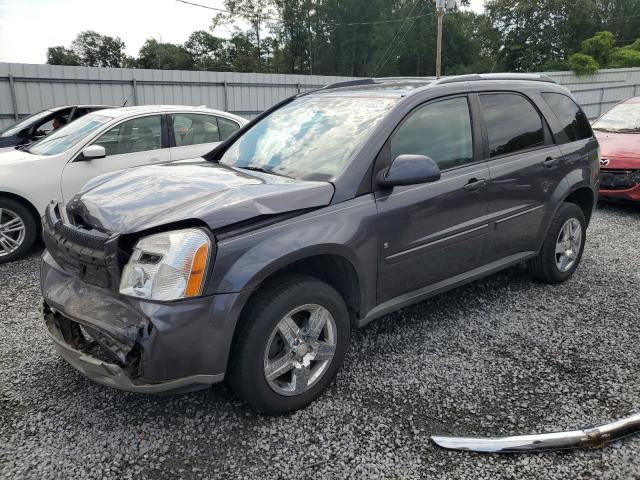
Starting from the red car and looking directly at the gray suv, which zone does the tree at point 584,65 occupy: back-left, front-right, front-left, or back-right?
back-right

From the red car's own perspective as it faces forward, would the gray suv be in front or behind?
in front

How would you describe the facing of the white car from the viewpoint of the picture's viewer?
facing the viewer and to the left of the viewer

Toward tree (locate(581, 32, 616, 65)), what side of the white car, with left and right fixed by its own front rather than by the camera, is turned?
back

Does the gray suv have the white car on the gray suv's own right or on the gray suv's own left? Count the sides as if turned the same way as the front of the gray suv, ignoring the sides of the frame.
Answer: on the gray suv's own right

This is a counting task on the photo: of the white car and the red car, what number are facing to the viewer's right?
0

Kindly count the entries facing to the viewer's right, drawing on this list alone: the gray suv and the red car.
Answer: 0

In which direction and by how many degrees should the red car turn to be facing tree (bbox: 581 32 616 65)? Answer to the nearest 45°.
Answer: approximately 135° to its right

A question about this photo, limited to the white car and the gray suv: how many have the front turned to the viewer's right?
0

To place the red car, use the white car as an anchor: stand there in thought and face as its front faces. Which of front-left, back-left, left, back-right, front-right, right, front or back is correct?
back-left

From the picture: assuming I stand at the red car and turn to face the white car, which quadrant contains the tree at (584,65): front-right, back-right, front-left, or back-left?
back-right
